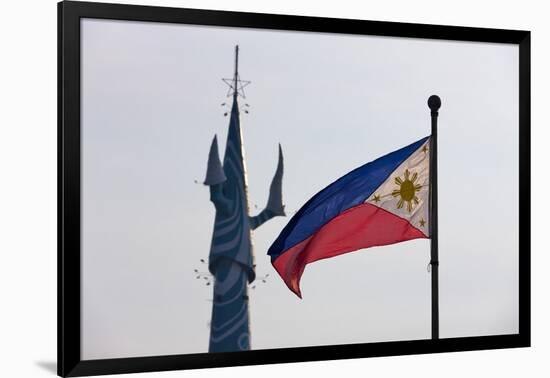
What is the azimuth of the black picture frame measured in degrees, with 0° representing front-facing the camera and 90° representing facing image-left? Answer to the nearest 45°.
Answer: approximately 315°
